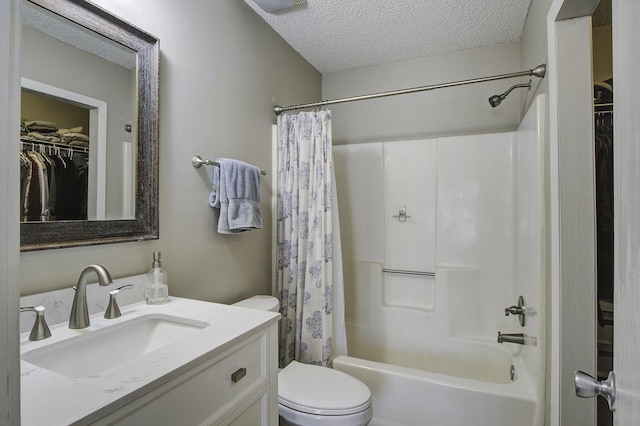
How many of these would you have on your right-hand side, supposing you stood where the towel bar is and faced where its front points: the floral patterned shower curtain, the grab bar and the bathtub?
0

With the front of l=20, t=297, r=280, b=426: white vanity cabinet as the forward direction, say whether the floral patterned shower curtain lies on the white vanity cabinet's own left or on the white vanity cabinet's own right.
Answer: on the white vanity cabinet's own left

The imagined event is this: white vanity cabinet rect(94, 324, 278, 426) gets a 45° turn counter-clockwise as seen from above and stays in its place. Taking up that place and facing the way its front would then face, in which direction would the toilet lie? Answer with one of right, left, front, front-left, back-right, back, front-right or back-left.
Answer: front-left

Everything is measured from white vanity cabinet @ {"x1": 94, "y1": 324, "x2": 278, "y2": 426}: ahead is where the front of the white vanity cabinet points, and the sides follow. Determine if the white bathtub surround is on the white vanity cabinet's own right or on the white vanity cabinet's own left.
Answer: on the white vanity cabinet's own left

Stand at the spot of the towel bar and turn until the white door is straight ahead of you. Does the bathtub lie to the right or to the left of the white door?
left

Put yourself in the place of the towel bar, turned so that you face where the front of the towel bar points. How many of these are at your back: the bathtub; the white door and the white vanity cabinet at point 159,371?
0

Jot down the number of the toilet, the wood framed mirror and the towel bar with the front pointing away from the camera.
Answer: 0

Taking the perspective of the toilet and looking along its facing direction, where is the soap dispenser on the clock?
The soap dispenser is roughly at 4 o'clock from the toilet.

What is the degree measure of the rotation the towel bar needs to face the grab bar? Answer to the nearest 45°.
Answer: approximately 45° to its left

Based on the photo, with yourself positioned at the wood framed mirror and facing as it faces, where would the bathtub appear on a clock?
The bathtub is roughly at 11 o'clock from the wood framed mirror.

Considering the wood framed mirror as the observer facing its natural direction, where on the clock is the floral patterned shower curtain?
The floral patterned shower curtain is roughly at 10 o'clock from the wood framed mirror.

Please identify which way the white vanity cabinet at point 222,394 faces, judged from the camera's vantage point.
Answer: facing the viewer and to the right of the viewer
